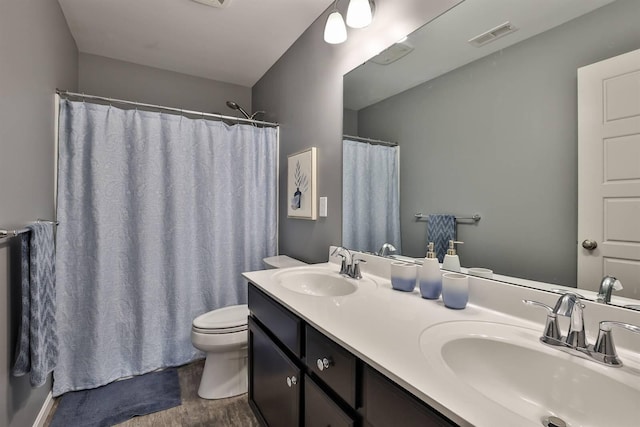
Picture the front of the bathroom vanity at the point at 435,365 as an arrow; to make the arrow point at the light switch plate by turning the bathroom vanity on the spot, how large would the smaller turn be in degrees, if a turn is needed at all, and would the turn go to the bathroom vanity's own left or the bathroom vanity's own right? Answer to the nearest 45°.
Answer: approximately 90° to the bathroom vanity's own right

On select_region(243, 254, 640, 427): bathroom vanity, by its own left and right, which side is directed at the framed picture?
right

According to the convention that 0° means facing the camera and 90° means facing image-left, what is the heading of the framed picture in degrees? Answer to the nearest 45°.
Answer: approximately 45°

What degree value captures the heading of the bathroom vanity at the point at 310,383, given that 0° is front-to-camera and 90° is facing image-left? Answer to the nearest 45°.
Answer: approximately 45°

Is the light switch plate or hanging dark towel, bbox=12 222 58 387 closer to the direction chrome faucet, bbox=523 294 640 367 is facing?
the hanging dark towel

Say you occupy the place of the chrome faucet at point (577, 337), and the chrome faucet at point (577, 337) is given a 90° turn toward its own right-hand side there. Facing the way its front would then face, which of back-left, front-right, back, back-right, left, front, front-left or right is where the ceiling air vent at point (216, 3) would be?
front-left

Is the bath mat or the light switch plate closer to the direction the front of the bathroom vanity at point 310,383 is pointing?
the bath mat

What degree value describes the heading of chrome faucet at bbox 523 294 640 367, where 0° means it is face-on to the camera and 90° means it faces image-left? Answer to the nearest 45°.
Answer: approximately 45°

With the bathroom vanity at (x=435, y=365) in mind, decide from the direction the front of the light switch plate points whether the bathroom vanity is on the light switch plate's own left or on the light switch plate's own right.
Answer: on the light switch plate's own left
